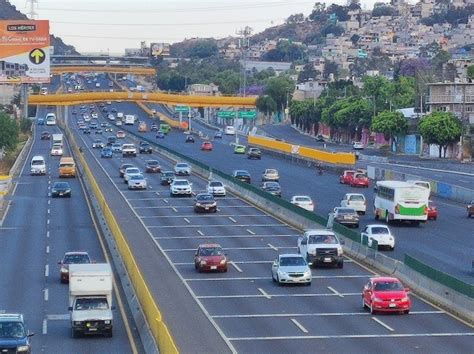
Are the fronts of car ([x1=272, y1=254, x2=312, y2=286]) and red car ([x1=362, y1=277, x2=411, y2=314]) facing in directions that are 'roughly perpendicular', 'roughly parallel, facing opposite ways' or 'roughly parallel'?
roughly parallel

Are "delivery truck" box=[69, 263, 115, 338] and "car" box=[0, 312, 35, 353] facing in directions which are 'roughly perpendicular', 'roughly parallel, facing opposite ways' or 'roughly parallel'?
roughly parallel

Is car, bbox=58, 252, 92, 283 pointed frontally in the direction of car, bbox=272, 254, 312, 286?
no

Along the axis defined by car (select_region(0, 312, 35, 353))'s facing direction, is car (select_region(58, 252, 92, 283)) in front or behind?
behind

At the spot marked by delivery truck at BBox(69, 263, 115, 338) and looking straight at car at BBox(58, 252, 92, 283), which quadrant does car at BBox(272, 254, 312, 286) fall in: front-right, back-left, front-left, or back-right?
front-right

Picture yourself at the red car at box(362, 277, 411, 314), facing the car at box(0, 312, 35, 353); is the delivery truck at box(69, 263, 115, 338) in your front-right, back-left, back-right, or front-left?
front-right

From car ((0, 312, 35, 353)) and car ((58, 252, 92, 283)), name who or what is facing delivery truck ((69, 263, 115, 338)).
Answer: car ((58, 252, 92, 283))

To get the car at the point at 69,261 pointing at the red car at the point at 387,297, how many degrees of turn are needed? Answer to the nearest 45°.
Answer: approximately 45° to its left

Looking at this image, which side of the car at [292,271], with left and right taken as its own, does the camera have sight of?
front
